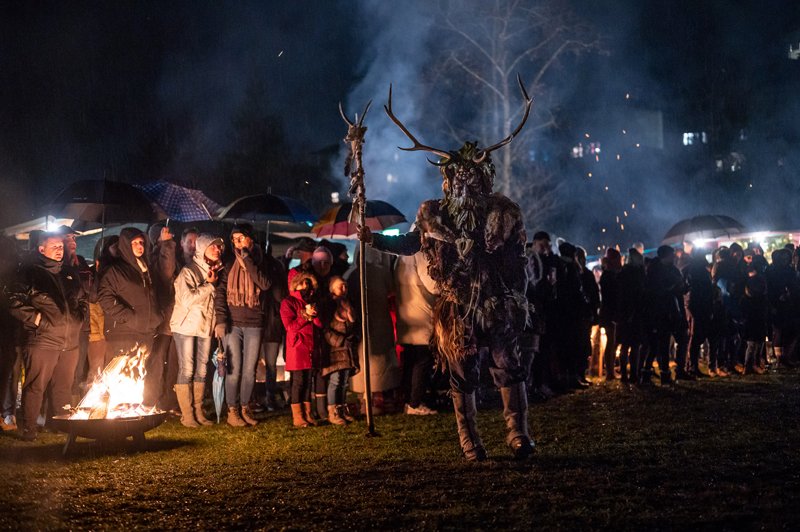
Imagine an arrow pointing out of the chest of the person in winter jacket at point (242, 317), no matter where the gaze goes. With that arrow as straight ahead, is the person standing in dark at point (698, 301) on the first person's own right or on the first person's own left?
on the first person's own left

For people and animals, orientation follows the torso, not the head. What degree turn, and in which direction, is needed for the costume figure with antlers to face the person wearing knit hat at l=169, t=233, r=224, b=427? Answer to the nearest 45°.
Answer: approximately 135° to its right

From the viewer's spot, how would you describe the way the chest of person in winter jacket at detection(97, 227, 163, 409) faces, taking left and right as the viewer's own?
facing the viewer and to the right of the viewer

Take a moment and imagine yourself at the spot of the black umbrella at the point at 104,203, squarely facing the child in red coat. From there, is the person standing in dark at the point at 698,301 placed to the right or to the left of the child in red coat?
left

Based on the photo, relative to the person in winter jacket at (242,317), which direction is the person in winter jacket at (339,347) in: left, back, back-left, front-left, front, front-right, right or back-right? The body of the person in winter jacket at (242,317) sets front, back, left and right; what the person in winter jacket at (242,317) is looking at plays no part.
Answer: left

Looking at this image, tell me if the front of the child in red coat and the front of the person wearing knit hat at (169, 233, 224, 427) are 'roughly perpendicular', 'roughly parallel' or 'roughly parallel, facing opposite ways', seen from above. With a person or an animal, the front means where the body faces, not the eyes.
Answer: roughly parallel

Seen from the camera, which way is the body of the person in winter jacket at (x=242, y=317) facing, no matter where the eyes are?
toward the camera

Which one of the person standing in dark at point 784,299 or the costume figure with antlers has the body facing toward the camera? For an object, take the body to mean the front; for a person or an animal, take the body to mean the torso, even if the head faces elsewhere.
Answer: the costume figure with antlers

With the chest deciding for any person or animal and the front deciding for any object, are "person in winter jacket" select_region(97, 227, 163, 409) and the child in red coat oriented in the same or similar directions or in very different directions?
same or similar directions

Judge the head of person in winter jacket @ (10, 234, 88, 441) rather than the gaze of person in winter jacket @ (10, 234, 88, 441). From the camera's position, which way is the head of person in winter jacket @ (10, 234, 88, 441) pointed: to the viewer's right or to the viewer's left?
to the viewer's right

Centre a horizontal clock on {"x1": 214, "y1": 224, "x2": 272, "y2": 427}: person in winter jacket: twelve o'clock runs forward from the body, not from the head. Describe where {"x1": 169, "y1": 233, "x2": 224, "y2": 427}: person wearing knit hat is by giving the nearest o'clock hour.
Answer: The person wearing knit hat is roughly at 3 o'clock from the person in winter jacket.

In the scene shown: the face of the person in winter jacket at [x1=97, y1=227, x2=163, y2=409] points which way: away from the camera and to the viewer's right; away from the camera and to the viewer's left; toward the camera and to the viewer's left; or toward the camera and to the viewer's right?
toward the camera and to the viewer's right

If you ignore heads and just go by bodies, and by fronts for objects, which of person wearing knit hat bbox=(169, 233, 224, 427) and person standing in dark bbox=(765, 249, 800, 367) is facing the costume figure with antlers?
the person wearing knit hat
